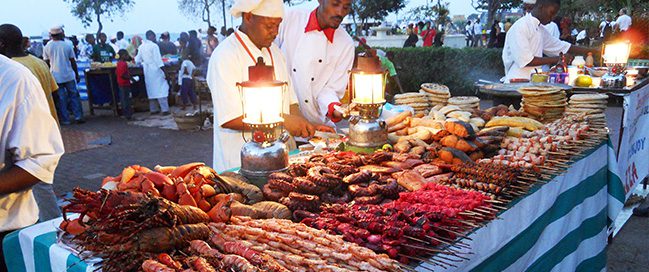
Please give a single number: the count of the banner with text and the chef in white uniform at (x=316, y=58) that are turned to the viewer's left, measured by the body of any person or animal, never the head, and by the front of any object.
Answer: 0

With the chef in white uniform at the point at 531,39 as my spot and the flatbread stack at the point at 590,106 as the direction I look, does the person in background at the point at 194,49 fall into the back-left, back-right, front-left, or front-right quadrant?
back-right

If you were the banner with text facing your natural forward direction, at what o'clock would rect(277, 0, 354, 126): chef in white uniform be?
The chef in white uniform is roughly at 3 o'clock from the banner with text.

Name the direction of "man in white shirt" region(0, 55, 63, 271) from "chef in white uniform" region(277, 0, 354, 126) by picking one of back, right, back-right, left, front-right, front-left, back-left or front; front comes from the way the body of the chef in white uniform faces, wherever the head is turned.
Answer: front-right

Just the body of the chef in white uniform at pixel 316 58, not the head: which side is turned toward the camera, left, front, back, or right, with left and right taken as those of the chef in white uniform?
front

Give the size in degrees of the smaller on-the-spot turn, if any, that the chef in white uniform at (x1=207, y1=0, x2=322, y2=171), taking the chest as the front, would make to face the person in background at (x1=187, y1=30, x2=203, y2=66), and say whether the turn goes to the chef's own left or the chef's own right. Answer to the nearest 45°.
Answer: approximately 135° to the chef's own left

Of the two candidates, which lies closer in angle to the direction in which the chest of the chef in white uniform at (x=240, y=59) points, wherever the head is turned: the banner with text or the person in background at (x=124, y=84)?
the banner with text

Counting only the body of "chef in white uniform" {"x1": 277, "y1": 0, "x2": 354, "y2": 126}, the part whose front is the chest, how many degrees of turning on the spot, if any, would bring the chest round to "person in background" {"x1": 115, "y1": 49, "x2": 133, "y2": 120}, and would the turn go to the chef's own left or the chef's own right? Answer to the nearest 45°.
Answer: approximately 135° to the chef's own right
